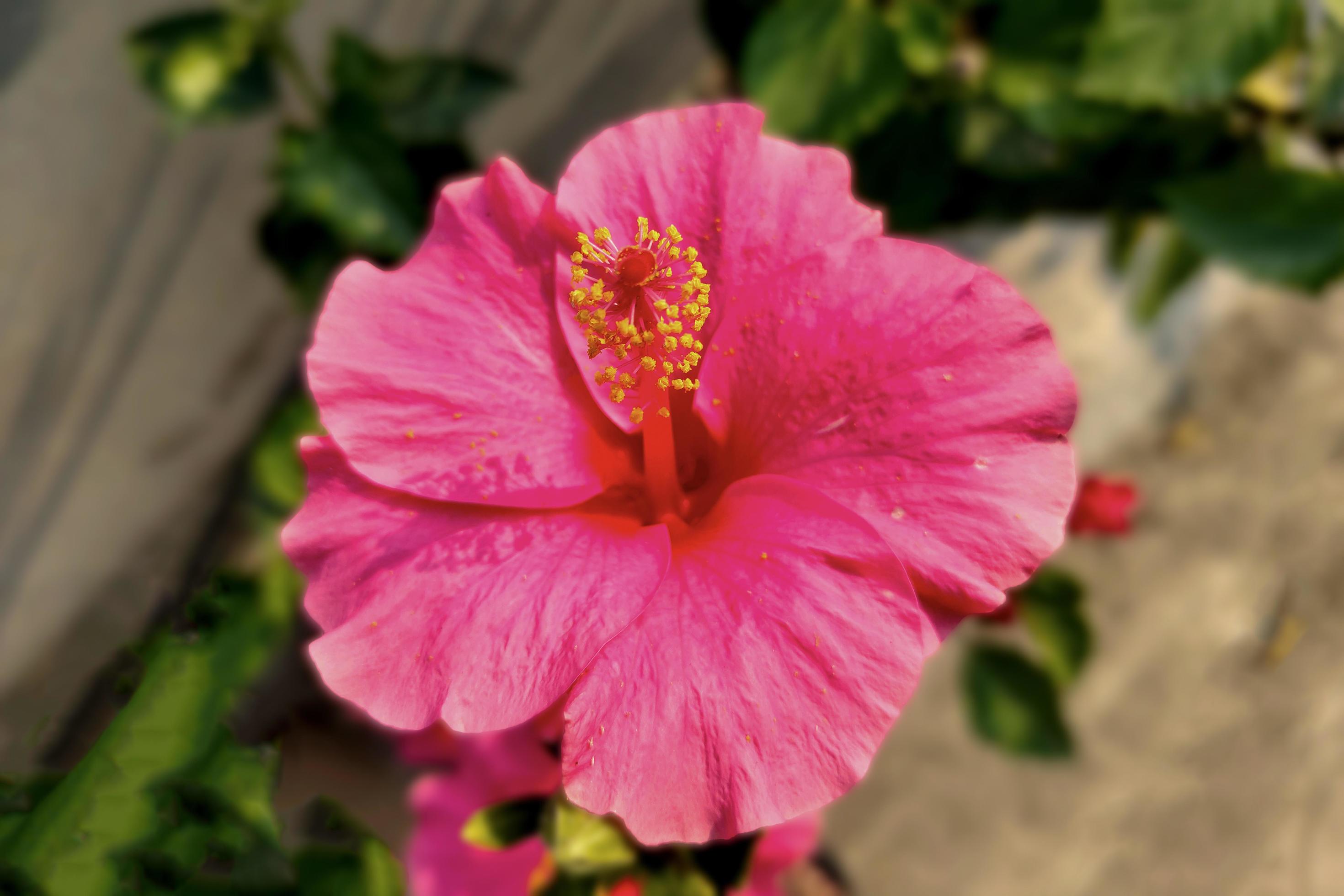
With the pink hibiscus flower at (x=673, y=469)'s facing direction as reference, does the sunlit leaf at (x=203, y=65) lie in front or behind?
behind

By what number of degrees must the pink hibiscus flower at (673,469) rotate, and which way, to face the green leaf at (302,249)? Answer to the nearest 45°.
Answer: approximately 135° to its right

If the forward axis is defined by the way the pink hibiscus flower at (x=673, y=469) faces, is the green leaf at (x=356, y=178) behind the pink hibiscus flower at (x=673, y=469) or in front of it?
behind

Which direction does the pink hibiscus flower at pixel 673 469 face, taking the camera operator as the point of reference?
facing the viewer

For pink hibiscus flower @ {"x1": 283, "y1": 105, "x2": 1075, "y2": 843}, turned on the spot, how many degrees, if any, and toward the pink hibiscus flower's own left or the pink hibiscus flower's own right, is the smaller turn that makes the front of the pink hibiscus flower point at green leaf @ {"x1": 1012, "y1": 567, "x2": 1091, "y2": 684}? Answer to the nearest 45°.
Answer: approximately 135° to the pink hibiscus flower's own left

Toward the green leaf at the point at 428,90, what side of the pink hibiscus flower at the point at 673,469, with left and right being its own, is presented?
back

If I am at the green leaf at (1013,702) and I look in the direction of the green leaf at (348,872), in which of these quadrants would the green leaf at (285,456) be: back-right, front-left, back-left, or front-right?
front-right
